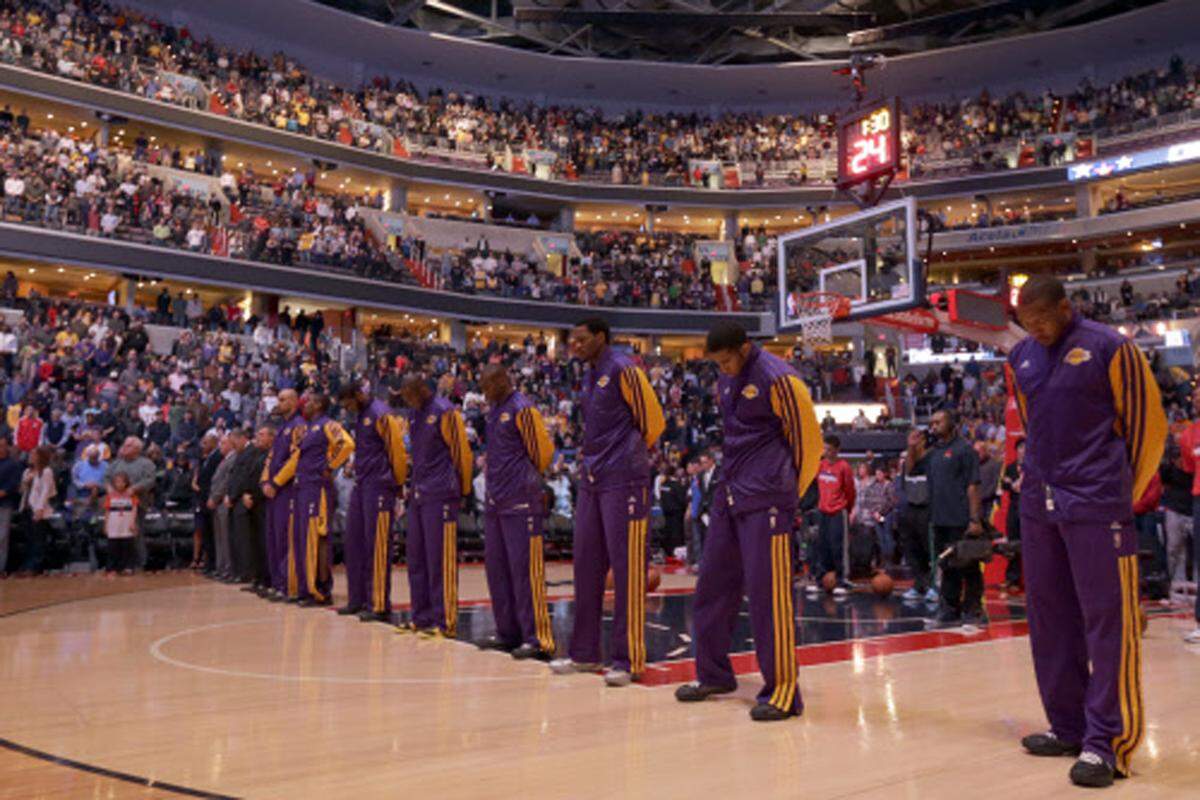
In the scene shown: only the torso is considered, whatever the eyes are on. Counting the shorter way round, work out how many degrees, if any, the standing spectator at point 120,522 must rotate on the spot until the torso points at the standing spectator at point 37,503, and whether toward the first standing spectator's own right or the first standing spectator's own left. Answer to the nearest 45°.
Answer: approximately 90° to the first standing spectator's own right

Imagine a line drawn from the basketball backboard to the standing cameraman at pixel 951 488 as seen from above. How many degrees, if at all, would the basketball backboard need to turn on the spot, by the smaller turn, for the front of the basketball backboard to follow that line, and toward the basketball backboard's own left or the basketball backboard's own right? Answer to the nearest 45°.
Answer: approximately 45° to the basketball backboard's own left

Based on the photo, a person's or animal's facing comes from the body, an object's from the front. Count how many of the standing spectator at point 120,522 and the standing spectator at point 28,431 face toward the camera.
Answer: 2

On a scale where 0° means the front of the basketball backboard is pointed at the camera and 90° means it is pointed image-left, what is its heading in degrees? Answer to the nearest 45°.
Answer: approximately 45°
